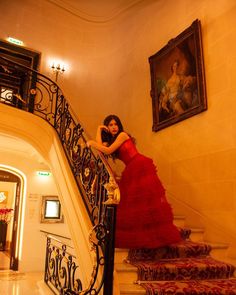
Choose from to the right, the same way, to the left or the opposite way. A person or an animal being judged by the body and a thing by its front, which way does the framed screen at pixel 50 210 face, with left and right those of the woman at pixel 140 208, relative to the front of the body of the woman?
to the left

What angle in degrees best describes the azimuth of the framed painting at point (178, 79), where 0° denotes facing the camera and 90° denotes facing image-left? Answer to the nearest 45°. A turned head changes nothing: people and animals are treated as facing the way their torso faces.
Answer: approximately 45°

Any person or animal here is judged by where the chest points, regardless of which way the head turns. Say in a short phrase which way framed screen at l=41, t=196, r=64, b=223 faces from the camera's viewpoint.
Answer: facing the viewer

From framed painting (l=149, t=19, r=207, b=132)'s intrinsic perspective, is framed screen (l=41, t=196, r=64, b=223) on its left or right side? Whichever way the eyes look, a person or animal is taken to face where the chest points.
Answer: on its right

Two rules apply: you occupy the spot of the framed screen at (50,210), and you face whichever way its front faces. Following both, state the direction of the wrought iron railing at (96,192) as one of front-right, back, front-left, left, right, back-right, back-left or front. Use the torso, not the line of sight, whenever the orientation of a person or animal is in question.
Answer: front

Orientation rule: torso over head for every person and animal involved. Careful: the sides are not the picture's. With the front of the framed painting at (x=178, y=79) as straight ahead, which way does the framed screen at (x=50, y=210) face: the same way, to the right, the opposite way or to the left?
to the left

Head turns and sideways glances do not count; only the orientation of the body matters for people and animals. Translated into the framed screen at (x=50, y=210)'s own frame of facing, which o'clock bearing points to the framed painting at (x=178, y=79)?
the framed painting at (x=178, y=79) is roughly at 11 o'clock from the framed screen at (x=50, y=210).
